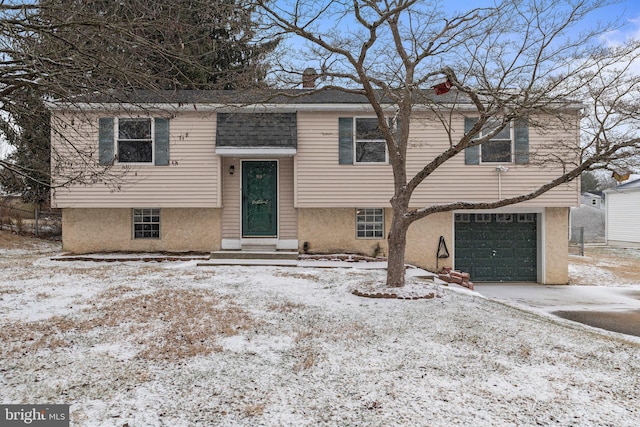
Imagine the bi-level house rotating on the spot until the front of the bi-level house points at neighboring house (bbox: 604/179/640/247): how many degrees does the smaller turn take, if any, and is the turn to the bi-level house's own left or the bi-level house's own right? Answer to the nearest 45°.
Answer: approximately 135° to the bi-level house's own left

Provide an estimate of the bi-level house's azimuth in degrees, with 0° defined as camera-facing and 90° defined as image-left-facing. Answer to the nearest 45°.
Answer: approximately 0°

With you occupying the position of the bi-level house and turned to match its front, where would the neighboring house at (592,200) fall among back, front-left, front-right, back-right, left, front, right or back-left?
back-left

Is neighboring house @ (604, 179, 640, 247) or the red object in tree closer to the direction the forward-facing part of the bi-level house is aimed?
the red object in tree

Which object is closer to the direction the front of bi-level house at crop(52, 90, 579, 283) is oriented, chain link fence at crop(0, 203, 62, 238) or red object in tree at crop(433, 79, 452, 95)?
the red object in tree

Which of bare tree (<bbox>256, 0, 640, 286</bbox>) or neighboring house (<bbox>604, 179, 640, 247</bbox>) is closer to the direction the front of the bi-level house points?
the bare tree

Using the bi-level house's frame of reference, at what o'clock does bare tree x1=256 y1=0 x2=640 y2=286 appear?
The bare tree is roughly at 11 o'clock from the bi-level house.

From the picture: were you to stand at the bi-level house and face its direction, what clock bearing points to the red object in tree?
The red object in tree is roughly at 11 o'clock from the bi-level house.
